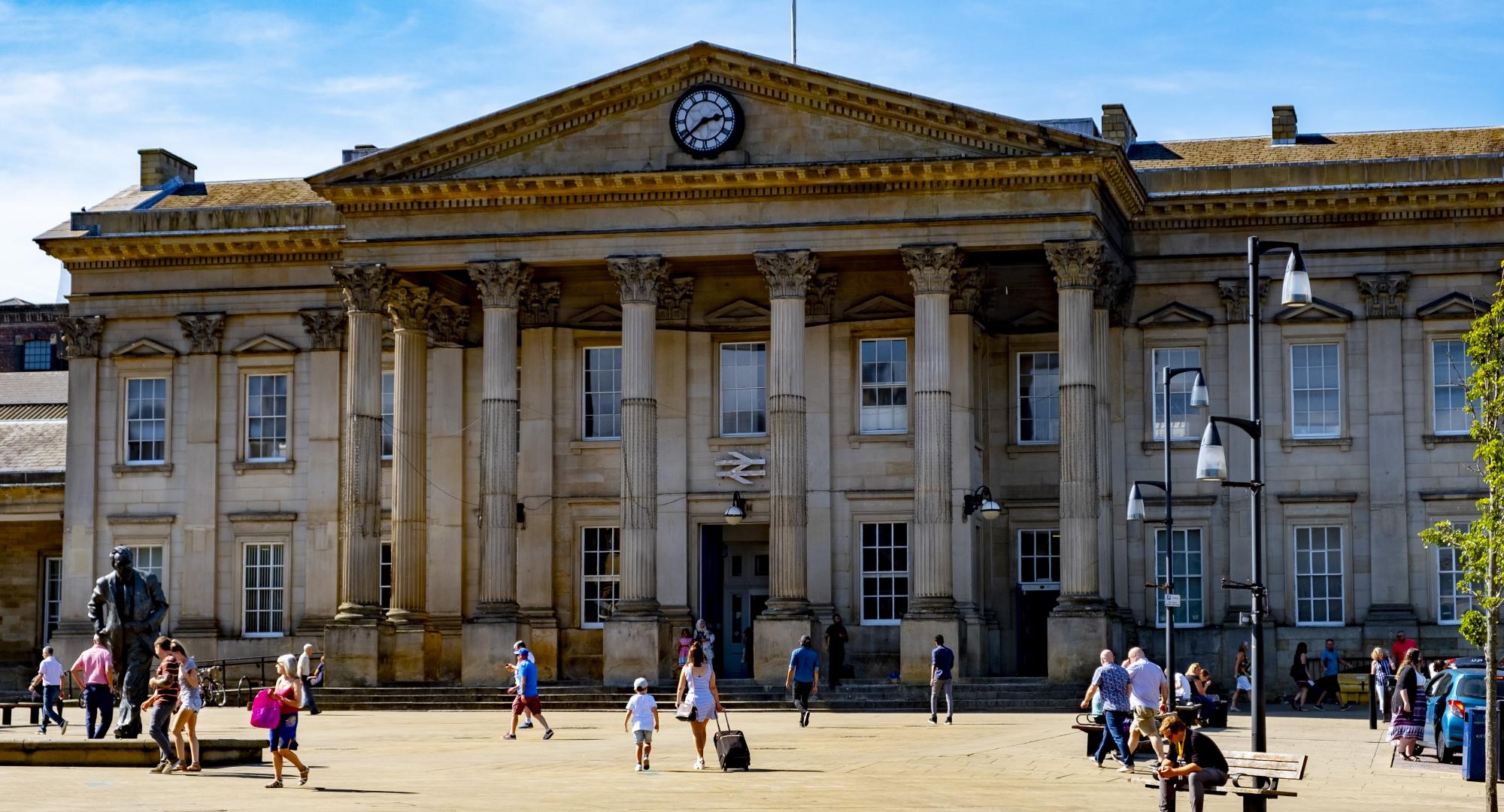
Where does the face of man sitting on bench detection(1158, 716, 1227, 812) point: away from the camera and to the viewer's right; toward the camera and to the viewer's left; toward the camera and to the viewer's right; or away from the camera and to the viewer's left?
toward the camera and to the viewer's left

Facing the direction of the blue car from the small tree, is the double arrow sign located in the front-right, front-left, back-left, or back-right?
front-left

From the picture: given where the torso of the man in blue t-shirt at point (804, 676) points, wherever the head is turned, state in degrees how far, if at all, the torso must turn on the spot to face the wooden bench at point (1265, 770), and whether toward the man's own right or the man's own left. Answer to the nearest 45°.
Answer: approximately 180°

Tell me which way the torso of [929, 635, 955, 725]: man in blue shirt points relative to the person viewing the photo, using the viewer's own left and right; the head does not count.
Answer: facing away from the viewer

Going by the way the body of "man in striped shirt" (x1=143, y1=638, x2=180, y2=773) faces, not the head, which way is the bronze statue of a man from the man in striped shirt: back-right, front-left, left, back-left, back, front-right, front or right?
right

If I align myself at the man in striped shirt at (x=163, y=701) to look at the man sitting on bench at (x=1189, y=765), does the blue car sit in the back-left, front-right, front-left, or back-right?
front-left

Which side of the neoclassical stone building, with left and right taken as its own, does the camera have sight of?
front

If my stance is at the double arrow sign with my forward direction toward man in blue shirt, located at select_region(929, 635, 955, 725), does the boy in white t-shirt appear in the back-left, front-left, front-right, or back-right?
front-right

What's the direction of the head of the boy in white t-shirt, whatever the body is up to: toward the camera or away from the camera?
away from the camera

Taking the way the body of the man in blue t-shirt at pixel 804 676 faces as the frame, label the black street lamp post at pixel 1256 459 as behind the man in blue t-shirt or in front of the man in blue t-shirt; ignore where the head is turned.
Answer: behind

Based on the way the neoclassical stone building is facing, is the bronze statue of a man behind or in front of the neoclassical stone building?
in front

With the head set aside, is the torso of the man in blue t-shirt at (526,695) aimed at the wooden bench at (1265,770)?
no

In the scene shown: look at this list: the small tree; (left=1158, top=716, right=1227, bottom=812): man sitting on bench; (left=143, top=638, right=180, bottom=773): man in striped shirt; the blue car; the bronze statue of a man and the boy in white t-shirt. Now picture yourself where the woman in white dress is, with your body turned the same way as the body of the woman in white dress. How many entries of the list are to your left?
3

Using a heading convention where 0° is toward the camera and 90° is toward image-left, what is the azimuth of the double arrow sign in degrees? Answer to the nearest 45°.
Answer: approximately 0°

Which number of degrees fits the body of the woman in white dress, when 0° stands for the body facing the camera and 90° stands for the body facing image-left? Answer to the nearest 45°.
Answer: approximately 180°

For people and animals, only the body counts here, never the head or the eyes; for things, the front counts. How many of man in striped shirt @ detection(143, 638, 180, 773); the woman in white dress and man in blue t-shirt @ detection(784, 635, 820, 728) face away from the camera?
2

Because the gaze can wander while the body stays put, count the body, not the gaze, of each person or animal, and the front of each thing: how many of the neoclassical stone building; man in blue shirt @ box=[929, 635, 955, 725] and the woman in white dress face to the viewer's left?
0

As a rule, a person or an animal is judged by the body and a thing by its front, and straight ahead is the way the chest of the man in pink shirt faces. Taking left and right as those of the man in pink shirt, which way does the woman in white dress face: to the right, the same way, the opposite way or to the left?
the same way

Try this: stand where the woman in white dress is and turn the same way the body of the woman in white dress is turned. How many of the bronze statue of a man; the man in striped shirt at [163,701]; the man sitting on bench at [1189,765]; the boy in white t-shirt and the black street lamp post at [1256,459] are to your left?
3
